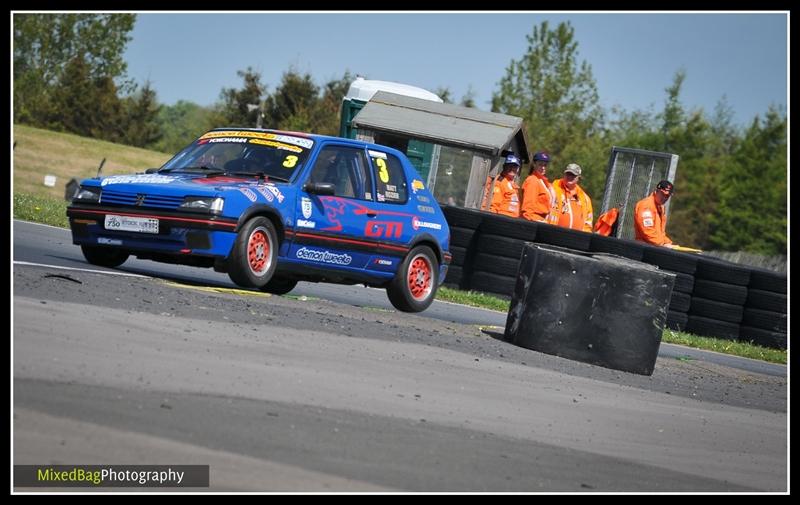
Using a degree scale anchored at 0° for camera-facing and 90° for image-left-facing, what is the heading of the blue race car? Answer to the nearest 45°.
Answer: approximately 45°

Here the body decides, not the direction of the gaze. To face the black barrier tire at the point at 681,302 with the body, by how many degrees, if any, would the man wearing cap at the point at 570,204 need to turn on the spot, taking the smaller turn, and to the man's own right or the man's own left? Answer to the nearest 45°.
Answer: approximately 90° to the man's own left

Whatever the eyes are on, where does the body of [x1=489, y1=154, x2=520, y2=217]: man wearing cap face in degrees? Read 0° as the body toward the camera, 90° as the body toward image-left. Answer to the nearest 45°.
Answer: approximately 315°

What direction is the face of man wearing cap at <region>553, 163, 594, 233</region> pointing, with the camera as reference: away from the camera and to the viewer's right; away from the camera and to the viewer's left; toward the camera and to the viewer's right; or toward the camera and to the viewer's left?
toward the camera and to the viewer's left

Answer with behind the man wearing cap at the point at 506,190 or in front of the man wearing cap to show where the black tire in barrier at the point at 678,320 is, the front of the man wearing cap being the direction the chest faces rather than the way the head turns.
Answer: in front

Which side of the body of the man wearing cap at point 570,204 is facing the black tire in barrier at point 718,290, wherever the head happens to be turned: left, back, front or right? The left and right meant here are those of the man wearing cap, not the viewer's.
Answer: left

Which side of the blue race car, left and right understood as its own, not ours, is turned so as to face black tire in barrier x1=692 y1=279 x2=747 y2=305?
back

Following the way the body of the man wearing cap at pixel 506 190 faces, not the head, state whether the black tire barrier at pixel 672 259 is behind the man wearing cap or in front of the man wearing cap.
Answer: in front

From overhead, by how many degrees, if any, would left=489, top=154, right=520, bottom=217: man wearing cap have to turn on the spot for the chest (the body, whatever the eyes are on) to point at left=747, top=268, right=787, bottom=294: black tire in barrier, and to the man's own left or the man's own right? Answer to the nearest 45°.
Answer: approximately 45° to the man's own left

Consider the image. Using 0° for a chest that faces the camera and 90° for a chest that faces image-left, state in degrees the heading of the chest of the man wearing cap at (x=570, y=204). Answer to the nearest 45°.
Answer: approximately 45°
